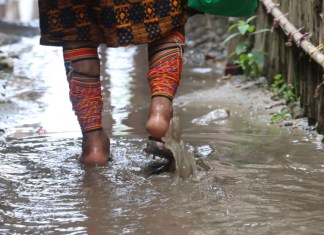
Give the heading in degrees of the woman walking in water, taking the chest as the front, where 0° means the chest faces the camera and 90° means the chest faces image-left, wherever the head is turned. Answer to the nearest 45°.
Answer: approximately 180°

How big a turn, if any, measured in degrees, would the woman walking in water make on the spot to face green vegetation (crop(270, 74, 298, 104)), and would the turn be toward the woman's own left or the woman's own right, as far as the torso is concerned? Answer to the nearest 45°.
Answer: approximately 45° to the woman's own right

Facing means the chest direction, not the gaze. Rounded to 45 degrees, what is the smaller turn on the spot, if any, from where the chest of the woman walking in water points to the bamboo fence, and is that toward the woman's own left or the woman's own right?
approximately 45° to the woman's own right
